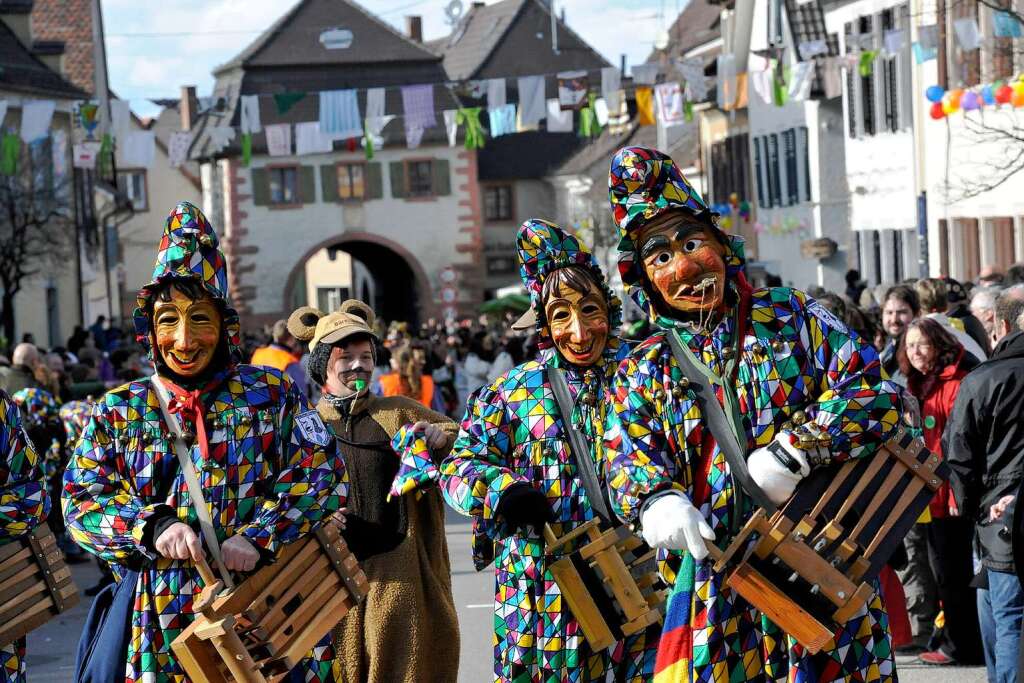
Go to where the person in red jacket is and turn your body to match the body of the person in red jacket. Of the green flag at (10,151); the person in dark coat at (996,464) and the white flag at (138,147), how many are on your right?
2

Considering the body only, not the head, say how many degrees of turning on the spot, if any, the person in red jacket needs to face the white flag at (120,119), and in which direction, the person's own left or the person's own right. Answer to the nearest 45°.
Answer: approximately 90° to the person's own right

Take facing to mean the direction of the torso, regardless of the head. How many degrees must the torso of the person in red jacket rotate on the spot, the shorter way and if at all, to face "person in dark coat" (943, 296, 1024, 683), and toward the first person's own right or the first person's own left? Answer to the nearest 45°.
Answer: approximately 45° to the first person's own left

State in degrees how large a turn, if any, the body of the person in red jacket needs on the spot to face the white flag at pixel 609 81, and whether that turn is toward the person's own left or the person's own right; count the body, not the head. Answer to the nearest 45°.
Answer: approximately 135° to the person's own right

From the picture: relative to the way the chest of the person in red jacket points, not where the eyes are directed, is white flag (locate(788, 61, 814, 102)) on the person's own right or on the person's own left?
on the person's own right

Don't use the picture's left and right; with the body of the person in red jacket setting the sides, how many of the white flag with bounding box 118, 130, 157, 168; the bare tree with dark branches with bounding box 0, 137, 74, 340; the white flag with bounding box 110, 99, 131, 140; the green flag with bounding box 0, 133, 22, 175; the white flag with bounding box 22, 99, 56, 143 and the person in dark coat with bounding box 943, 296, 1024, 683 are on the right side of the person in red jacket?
5

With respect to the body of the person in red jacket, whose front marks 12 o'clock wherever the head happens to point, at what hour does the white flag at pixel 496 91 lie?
The white flag is roughly at 4 o'clock from the person in red jacket.

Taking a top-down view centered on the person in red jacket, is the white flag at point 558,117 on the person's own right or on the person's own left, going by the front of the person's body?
on the person's own right

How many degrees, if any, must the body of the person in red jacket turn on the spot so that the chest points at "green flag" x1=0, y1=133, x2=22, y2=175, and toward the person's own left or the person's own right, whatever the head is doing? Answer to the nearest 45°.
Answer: approximately 90° to the person's own right

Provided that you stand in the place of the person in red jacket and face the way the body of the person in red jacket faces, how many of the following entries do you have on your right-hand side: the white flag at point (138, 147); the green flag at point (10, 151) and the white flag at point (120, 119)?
3

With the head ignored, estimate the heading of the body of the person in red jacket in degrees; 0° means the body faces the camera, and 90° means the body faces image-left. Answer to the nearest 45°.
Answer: approximately 45°

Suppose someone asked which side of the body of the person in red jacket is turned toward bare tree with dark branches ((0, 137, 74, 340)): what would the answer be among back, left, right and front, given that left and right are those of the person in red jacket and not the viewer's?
right

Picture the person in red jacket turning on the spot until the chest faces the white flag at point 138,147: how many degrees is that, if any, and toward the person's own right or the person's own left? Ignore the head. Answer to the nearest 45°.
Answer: approximately 90° to the person's own right

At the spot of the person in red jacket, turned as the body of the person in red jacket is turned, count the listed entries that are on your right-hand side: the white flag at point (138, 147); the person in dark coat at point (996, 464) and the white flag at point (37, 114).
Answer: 2
